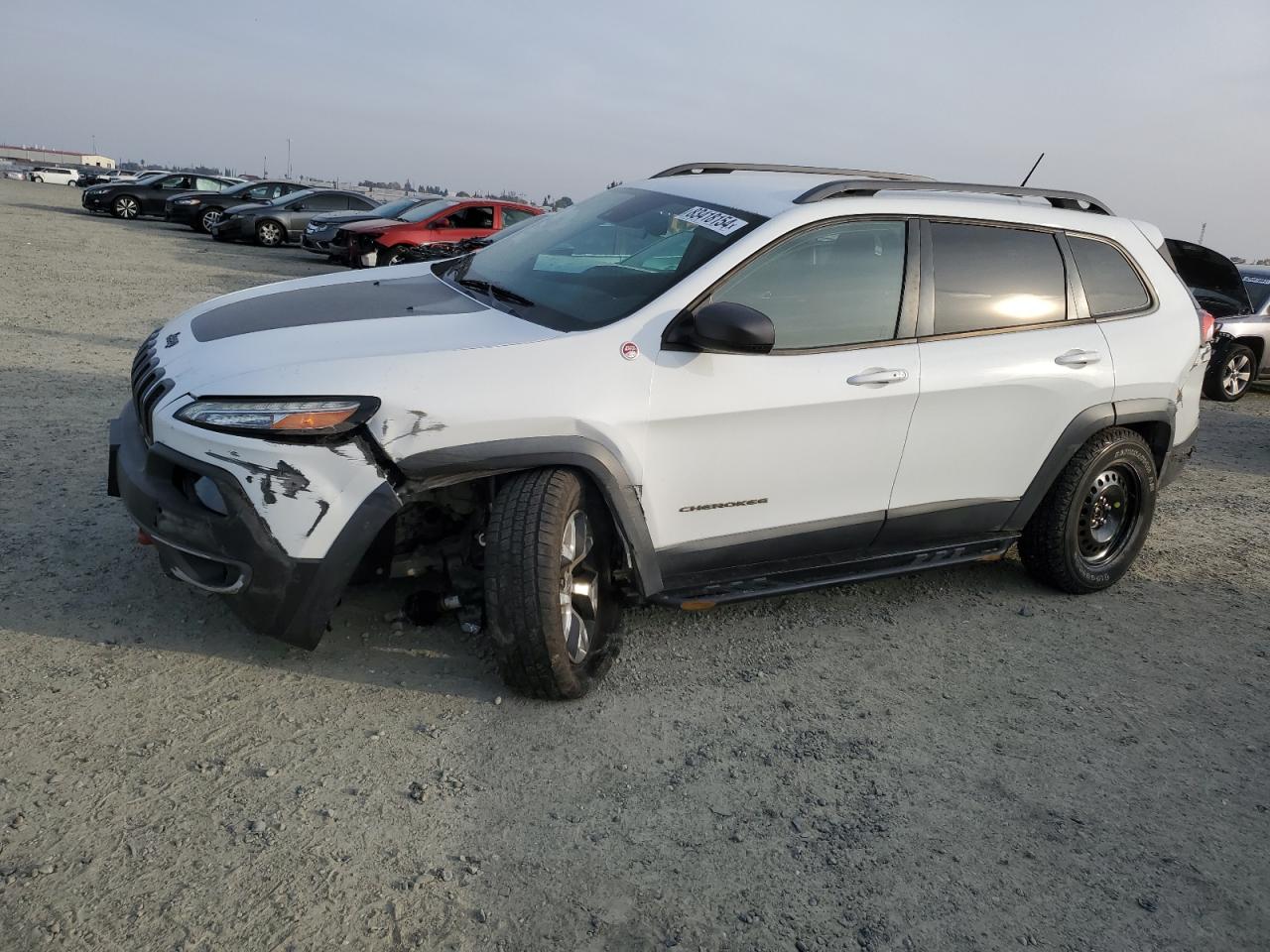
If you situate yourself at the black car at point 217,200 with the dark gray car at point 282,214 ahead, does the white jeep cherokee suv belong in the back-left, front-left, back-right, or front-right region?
front-right

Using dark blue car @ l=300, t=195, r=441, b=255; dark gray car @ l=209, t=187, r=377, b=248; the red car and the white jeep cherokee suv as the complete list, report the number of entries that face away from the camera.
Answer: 0

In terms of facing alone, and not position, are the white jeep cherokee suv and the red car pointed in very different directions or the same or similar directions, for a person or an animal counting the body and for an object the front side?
same or similar directions

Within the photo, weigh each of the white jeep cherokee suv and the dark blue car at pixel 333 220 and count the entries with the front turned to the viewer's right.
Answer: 0

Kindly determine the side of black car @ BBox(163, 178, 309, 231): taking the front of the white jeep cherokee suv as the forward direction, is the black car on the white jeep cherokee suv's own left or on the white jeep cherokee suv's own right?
on the white jeep cherokee suv's own right

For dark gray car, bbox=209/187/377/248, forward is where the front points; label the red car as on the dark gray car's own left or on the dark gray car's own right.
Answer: on the dark gray car's own left

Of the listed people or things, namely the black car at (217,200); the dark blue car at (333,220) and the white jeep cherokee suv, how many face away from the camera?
0

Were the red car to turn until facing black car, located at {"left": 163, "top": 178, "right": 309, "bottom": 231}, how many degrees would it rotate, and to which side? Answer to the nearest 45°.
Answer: approximately 90° to its right

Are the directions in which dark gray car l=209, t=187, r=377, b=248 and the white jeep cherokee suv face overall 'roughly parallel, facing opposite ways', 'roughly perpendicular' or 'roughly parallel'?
roughly parallel

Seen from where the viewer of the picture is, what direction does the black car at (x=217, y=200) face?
facing the viewer and to the left of the viewer

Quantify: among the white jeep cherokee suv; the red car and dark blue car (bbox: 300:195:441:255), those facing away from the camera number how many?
0
